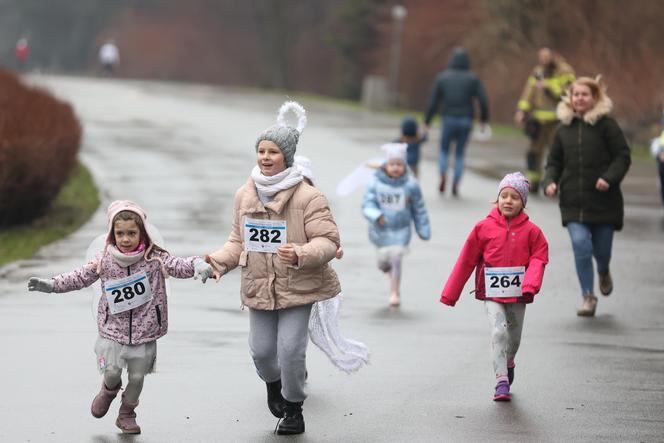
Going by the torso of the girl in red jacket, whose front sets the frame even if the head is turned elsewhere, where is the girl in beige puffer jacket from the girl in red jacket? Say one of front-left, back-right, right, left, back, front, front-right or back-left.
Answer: front-right

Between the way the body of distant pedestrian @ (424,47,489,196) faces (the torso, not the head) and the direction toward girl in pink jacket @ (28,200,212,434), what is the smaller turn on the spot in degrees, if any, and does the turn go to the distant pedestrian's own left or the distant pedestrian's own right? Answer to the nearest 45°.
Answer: approximately 180°

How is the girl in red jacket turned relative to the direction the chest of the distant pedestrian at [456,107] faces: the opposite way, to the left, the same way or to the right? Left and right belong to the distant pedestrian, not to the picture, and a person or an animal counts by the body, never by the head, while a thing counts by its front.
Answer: the opposite way

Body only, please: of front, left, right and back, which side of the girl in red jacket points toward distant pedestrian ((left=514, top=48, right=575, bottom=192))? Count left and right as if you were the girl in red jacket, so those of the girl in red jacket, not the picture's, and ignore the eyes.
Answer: back

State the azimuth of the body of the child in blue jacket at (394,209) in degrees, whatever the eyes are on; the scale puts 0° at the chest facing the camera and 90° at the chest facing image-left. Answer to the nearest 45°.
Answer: approximately 0°

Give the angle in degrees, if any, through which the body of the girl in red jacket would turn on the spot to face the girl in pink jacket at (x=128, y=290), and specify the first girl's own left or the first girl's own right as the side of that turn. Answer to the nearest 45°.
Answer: approximately 45° to the first girl's own right

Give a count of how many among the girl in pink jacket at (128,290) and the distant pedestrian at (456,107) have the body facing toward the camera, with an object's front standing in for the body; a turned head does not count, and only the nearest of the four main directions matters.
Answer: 1

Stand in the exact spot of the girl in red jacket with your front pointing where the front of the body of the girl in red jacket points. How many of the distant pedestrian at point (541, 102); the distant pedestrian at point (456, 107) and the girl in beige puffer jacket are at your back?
2

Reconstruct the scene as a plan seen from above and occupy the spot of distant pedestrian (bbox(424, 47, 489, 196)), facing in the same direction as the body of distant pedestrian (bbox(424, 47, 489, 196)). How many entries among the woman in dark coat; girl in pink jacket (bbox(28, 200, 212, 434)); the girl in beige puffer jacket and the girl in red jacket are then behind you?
4

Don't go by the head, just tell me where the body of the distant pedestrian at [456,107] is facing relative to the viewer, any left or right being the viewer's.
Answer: facing away from the viewer
